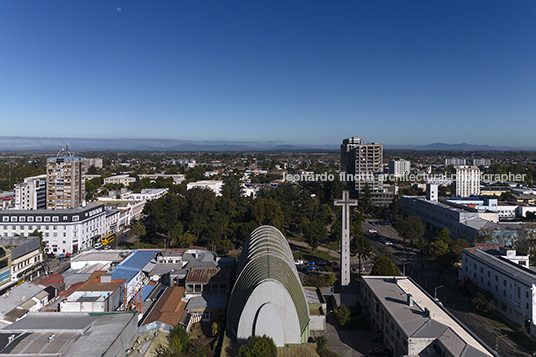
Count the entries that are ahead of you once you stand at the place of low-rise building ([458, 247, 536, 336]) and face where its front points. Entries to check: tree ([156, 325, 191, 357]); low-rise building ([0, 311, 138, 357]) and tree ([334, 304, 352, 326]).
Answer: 3

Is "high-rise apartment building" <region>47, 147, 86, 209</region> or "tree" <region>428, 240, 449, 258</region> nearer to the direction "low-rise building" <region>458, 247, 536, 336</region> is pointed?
the high-rise apartment building

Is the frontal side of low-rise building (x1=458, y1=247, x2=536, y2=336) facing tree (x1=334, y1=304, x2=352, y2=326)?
yes

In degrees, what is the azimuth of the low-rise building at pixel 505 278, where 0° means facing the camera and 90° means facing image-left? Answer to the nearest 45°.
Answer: approximately 45°

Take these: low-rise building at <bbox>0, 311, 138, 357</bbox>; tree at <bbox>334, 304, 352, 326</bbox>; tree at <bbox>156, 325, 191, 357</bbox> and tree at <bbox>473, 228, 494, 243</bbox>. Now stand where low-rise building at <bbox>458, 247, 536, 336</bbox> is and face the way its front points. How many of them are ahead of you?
3

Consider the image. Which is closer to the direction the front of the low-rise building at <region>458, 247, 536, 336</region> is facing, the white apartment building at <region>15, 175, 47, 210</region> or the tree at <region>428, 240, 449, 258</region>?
the white apartment building
